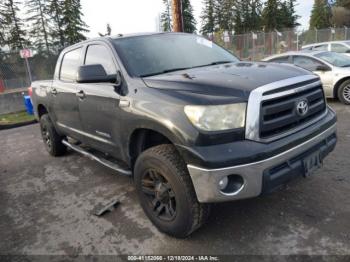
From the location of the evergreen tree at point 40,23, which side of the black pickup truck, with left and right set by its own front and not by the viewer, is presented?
back

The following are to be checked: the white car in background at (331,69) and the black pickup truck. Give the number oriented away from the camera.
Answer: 0

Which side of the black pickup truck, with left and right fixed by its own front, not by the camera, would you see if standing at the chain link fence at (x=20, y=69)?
back

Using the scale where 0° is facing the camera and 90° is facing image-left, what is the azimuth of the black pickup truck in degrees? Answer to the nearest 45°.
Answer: approximately 315°

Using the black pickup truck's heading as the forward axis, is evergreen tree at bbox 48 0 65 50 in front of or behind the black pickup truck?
behind
